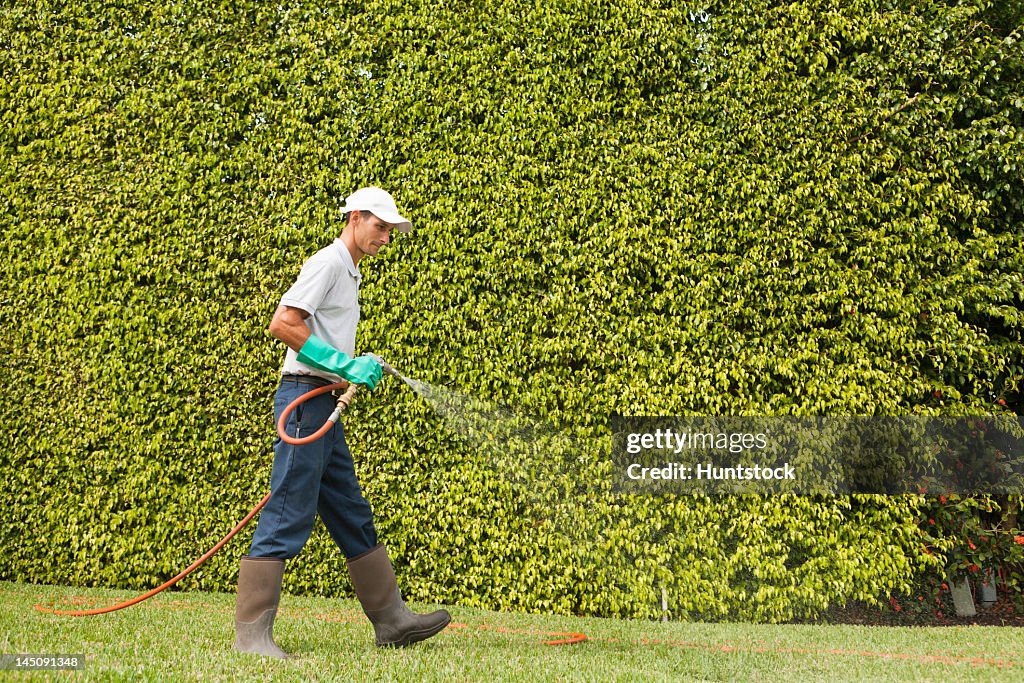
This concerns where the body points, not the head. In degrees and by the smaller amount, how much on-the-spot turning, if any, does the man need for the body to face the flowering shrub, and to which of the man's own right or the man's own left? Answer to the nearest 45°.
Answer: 0° — they already face it

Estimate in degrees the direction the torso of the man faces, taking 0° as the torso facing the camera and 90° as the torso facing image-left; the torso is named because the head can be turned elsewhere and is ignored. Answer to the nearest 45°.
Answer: approximately 270°
